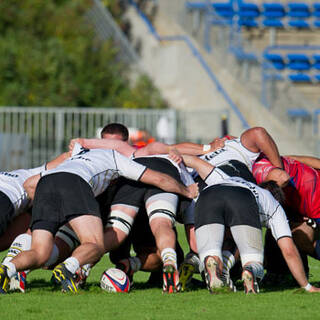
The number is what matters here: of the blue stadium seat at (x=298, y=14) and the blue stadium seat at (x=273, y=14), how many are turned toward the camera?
2

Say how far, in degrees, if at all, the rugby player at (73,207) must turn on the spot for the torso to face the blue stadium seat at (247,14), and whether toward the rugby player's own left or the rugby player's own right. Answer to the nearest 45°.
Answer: approximately 45° to the rugby player's own left

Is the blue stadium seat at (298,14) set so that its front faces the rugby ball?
yes

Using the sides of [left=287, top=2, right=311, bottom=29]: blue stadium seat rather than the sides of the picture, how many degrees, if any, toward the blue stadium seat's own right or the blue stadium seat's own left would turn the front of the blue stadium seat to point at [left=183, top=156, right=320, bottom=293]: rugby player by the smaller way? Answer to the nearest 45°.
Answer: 0° — it already faces them

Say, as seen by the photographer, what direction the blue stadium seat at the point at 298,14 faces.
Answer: facing the viewer

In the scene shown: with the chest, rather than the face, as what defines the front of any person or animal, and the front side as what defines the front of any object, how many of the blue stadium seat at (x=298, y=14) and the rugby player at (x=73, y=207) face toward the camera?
1

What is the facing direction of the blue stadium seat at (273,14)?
toward the camera

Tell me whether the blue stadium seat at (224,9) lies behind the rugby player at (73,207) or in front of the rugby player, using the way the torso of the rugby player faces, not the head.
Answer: in front

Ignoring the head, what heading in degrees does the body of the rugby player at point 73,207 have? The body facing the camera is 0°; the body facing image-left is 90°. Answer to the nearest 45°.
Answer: approximately 225°

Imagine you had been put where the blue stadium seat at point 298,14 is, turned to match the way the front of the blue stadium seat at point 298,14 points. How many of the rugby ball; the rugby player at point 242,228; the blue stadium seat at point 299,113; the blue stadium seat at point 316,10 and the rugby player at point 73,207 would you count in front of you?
4

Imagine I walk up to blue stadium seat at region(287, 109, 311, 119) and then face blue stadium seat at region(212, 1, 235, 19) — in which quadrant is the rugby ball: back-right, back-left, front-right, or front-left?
back-left

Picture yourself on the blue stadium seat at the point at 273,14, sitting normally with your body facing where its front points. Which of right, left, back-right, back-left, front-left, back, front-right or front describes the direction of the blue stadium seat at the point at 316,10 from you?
back-left

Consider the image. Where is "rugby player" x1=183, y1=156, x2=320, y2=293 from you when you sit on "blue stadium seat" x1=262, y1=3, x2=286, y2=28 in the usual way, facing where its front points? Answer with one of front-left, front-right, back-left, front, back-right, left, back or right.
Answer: front

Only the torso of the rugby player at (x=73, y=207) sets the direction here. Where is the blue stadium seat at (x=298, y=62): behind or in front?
in front
